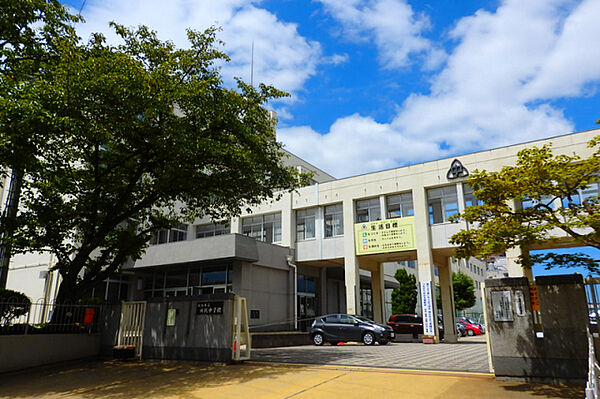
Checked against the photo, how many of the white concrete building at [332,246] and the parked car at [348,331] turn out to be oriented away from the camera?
0

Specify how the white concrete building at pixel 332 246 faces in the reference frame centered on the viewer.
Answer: facing the viewer and to the left of the viewer

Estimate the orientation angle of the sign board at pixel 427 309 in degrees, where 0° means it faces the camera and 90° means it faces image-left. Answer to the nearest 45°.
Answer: approximately 0°

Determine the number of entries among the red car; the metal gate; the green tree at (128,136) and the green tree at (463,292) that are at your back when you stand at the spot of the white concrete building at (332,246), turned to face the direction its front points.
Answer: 2

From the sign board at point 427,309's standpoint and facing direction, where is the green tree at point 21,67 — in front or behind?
in front

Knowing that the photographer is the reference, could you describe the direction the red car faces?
facing the viewer and to the right of the viewer

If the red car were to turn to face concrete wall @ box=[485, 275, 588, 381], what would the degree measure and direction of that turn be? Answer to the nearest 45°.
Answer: approximately 45° to its right

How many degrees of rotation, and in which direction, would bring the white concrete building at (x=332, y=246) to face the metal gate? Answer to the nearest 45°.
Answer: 0° — it already faces it
